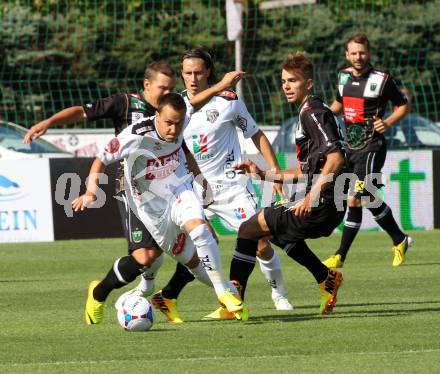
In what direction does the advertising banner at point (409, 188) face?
toward the camera

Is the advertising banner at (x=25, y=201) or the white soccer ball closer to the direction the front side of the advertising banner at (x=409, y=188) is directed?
the white soccer ball

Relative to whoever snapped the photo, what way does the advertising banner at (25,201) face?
facing the viewer

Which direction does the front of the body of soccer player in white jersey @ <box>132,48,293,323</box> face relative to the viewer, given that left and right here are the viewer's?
facing the viewer and to the left of the viewer

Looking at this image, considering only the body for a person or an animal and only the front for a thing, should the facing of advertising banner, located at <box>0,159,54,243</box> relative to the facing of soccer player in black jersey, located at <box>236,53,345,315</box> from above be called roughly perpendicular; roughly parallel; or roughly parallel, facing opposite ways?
roughly perpendicular

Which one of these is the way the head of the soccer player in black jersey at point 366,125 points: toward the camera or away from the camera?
toward the camera

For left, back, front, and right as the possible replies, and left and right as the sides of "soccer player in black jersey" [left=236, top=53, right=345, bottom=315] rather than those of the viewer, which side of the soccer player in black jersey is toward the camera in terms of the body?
left

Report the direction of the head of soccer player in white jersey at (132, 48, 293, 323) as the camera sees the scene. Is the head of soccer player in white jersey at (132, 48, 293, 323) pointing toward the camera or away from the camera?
toward the camera

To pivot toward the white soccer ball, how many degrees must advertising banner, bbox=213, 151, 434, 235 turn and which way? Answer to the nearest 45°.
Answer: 0° — it already faces it

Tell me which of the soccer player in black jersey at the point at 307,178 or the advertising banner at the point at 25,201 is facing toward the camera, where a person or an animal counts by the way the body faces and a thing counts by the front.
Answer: the advertising banner

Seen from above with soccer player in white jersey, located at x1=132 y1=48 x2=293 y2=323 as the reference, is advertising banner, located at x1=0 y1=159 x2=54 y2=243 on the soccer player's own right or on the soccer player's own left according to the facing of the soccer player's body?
on the soccer player's own right

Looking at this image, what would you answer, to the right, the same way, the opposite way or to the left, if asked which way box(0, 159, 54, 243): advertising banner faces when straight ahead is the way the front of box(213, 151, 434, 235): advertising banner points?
the same way

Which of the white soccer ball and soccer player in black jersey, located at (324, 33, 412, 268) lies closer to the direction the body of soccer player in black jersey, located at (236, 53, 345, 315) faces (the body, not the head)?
the white soccer ball

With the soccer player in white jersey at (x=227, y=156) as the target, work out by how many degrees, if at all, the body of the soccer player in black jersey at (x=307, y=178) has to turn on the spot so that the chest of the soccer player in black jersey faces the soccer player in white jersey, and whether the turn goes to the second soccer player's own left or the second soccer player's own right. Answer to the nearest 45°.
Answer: approximately 45° to the second soccer player's own right

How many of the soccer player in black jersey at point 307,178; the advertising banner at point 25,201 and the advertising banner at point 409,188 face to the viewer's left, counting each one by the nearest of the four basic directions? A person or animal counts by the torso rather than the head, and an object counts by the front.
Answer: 1
